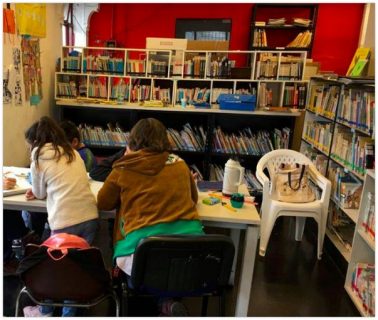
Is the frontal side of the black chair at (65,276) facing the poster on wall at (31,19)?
yes

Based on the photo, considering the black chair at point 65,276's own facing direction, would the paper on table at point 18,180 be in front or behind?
in front

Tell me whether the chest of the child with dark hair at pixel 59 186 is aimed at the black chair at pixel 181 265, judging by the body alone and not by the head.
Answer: no

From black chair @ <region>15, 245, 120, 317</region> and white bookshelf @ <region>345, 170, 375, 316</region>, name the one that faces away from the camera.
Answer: the black chair

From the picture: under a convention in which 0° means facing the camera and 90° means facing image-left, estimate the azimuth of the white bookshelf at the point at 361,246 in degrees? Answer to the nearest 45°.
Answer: approximately 45°

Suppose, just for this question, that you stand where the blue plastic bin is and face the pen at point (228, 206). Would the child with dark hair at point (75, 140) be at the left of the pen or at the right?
right

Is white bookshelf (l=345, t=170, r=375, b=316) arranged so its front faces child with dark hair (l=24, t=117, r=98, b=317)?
yes

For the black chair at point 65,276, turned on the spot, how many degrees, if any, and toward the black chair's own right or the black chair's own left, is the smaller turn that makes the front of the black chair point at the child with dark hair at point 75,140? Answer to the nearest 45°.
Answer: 0° — it already faces them

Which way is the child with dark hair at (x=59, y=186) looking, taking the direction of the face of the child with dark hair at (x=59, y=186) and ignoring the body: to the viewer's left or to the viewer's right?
to the viewer's left

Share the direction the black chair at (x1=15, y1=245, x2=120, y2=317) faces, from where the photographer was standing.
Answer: facing away from the viewer

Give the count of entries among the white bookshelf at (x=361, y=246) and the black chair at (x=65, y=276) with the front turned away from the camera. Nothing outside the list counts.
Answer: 1

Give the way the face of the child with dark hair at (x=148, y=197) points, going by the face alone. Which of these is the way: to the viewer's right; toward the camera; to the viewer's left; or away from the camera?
away from the camera

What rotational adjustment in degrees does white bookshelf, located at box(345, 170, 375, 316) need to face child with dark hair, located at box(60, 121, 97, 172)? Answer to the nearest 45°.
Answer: approximately 45° to its right

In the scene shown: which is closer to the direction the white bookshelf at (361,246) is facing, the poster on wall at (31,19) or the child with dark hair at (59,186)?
the child with dark hair

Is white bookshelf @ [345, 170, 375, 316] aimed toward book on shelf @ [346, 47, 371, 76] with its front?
no

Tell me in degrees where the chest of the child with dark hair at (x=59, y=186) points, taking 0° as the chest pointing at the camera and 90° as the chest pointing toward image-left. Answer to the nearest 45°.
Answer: approximately 135°

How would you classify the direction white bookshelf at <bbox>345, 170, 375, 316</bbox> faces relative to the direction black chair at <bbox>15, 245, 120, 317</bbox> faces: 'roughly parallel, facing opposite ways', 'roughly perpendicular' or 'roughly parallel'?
roughly perpendicular

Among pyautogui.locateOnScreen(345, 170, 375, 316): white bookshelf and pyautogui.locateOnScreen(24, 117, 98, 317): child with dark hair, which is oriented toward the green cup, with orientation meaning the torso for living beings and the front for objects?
the white bookshelf

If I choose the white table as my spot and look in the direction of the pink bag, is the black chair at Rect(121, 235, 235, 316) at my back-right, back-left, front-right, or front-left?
front-left

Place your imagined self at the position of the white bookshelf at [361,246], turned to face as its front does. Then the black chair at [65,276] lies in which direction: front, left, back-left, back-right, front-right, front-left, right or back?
front
